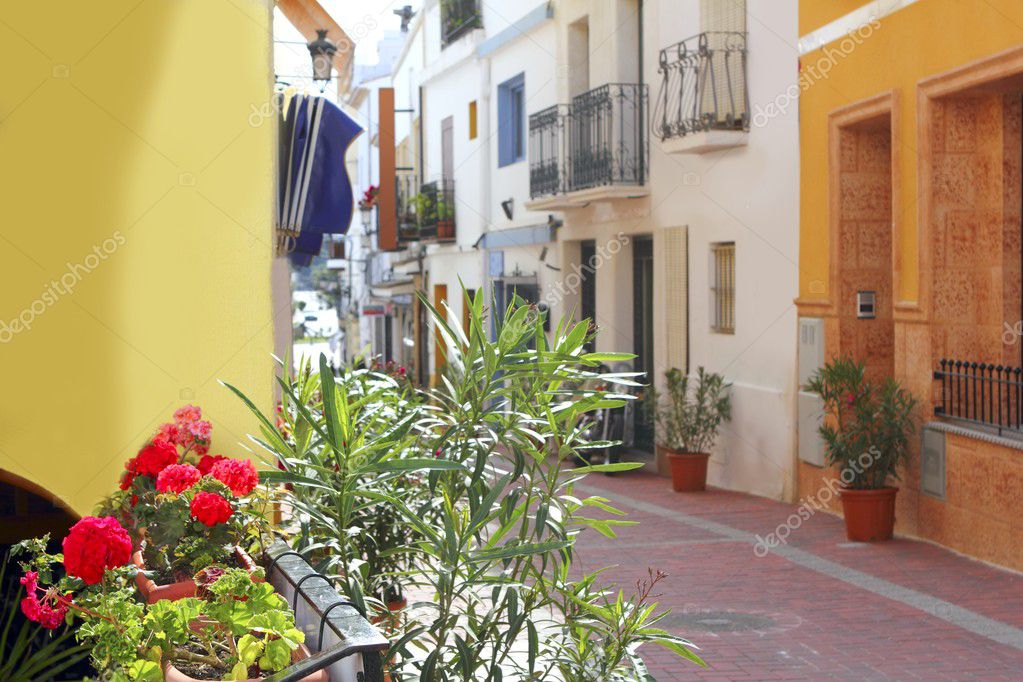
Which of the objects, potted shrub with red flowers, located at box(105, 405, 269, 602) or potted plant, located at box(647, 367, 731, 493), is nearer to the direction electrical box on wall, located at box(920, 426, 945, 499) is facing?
the potted shrub with red flowers

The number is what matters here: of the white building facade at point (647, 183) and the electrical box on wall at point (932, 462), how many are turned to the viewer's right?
0

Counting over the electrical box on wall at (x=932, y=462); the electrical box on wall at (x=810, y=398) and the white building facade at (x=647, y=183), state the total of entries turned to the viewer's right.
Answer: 0

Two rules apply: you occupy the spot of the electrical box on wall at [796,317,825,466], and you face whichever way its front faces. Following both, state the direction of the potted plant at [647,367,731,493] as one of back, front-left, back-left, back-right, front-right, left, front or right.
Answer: right

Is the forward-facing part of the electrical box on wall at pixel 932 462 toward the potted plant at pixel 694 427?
no

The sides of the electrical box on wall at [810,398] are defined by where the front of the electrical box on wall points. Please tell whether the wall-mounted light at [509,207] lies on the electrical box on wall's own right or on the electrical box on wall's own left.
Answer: on the electrical box on wall's own right

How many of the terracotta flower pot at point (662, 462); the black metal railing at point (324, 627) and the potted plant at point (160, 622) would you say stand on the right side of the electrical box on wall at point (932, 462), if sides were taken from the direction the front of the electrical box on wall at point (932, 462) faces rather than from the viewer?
1

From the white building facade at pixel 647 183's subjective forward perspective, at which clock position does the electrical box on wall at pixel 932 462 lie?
The electrical box on wall is roughly at 10 o'clock from the white building facade.

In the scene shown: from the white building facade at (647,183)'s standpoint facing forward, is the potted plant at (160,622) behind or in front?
in front

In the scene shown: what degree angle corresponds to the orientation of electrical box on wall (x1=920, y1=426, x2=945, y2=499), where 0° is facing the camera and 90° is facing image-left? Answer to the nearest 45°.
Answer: approximately 45°

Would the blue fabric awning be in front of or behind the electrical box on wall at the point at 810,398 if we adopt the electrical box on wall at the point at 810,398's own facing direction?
in front

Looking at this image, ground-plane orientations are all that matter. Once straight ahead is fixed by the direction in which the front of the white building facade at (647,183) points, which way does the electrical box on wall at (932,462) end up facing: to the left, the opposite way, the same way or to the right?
the same way

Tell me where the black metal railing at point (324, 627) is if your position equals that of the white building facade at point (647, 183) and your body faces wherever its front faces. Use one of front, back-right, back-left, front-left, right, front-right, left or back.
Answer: front-left

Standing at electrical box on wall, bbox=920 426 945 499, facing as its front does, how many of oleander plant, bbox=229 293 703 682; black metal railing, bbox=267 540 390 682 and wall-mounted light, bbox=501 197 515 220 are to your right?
1

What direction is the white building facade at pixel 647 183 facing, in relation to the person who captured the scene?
facing the viewer and to the left of the viewer

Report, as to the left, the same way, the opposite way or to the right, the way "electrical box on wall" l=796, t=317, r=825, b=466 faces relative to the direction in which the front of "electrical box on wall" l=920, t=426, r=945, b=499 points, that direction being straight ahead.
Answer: the same way

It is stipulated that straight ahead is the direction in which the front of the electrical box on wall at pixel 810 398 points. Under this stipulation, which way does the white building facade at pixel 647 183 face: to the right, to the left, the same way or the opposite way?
the same way

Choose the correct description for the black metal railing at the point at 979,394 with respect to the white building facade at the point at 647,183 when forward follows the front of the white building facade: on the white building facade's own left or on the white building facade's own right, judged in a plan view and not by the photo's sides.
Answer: on the white building facade's own left

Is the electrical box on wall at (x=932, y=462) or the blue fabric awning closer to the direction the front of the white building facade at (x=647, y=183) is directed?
the blue fabric awning

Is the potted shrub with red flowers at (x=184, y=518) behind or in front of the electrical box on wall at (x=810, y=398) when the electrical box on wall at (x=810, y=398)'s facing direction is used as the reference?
in front

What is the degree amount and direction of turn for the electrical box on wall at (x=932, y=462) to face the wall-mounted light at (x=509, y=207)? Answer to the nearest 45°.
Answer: approximately 90° to its right
